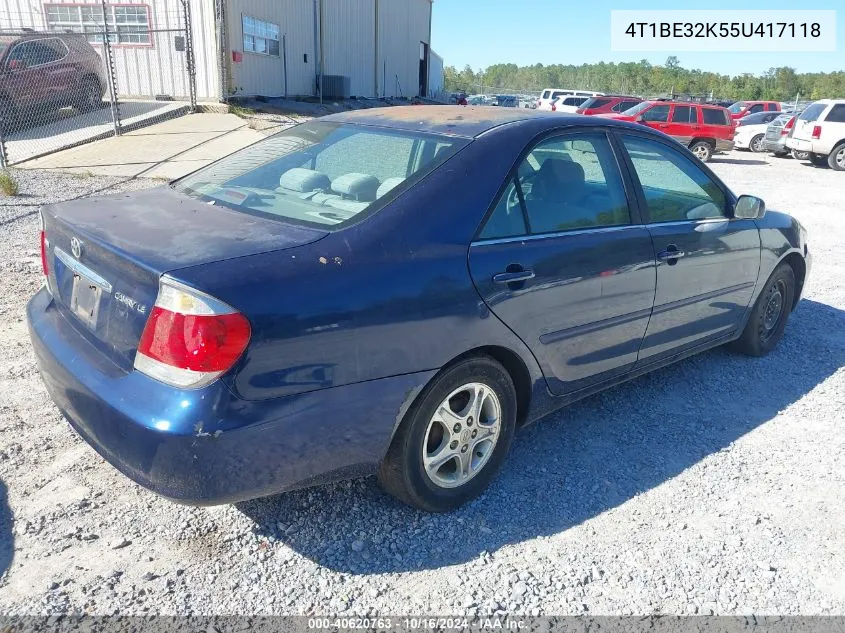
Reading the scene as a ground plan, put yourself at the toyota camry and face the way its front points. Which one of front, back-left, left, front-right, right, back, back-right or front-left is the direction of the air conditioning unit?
front-left

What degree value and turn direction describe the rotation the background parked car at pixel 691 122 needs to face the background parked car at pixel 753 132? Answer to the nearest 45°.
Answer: approximately 135° to its right

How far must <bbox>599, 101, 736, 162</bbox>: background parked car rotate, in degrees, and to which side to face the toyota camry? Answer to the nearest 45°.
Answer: approximately 90° to its left

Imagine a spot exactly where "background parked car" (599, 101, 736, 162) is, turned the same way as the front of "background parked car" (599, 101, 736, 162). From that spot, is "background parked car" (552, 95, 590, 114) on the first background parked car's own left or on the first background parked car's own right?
on the first background parked car's own right

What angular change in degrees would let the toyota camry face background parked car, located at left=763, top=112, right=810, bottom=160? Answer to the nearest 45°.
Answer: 0° — it already faces it

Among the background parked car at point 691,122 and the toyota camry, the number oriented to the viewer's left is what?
1

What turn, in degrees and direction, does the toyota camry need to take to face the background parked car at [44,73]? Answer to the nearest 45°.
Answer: approximately 90° to its left

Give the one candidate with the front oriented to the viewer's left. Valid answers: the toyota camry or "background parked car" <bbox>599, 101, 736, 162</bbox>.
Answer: the background parked car

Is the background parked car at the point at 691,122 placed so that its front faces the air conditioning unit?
yes

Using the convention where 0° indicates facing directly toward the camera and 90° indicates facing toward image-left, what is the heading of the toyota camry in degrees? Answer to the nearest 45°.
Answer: approximately 225°

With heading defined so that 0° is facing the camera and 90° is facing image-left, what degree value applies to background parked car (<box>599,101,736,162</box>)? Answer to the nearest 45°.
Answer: approximately 90°

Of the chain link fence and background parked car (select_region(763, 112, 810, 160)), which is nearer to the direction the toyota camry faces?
the background parked car

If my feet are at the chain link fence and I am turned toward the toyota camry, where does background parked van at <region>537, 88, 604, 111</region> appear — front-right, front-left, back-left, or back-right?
back-left

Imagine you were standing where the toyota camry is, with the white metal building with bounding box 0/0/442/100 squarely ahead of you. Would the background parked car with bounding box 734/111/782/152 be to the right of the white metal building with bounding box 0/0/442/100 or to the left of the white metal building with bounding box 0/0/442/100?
right
